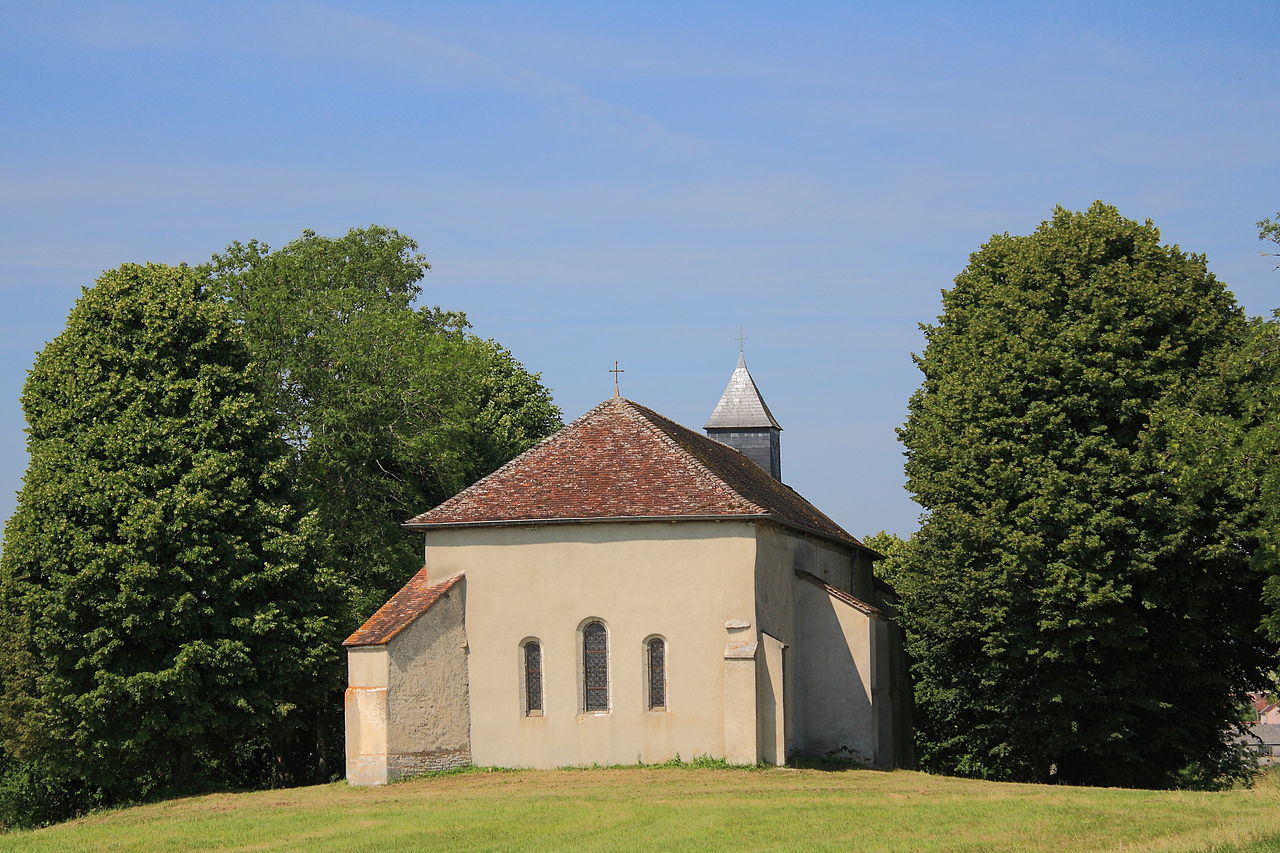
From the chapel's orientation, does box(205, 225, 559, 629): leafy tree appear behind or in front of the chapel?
in front

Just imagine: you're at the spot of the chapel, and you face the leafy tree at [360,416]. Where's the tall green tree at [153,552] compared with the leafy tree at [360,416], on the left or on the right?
left

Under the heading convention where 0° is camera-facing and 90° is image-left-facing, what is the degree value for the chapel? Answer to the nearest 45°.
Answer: approximately 180°

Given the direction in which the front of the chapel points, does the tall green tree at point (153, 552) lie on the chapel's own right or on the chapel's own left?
on the chapel's own left

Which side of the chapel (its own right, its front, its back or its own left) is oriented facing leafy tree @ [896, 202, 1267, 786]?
right

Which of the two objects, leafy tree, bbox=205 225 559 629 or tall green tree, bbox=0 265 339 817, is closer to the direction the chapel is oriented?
the leafy tree
